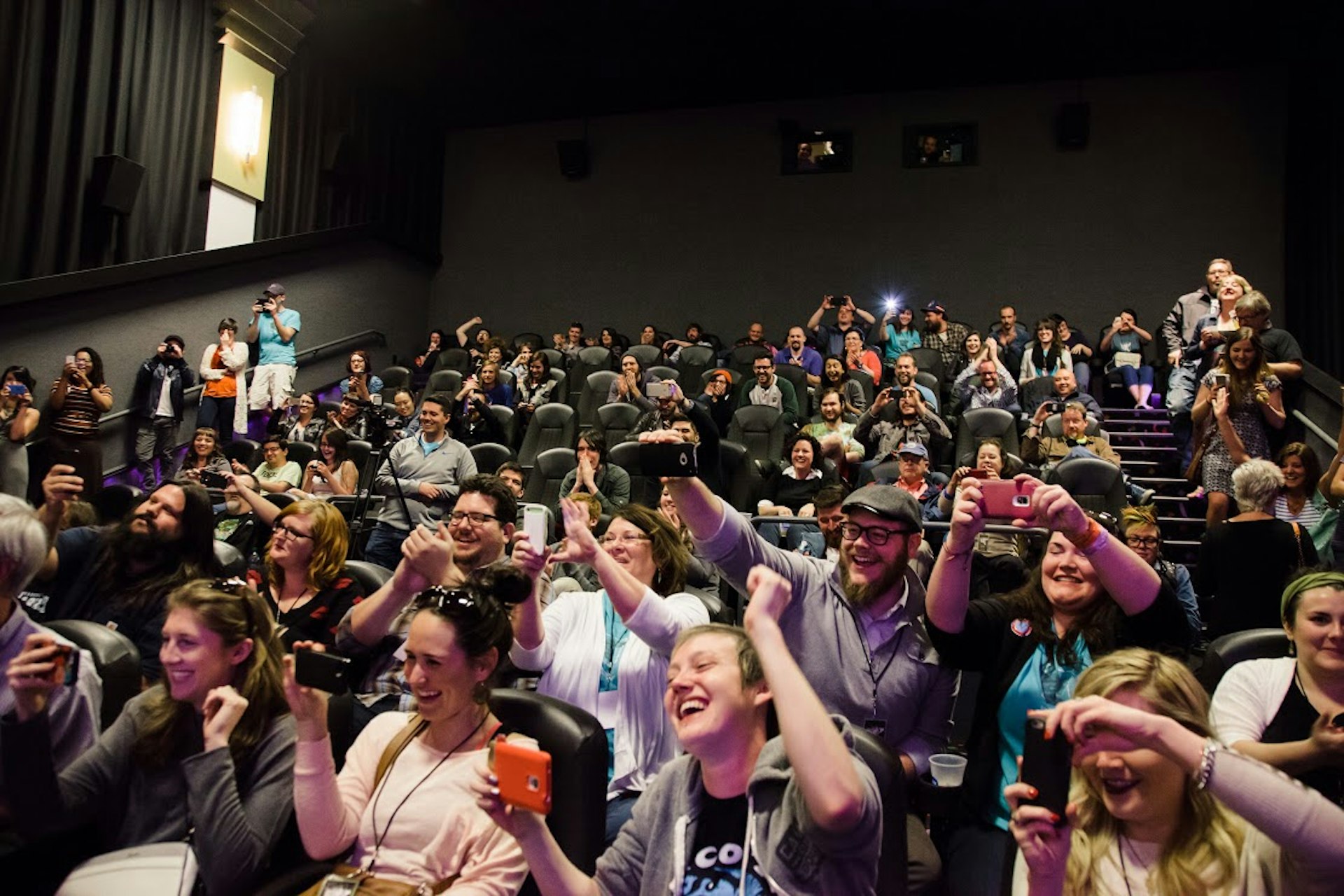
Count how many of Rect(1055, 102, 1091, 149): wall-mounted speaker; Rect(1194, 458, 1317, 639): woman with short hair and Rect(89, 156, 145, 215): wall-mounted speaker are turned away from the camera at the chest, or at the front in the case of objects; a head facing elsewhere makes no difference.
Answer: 1

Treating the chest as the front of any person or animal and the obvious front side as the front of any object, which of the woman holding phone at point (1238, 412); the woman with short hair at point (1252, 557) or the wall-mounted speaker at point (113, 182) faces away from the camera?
the woman with short hair

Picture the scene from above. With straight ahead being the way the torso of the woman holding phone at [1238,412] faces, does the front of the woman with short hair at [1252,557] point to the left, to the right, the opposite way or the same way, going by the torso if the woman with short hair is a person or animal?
the opposite way

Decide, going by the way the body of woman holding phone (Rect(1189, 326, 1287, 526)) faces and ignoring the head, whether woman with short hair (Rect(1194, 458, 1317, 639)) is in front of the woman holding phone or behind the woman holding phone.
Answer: in front

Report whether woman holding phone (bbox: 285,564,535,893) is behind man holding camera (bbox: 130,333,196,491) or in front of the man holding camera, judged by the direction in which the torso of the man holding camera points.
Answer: in front

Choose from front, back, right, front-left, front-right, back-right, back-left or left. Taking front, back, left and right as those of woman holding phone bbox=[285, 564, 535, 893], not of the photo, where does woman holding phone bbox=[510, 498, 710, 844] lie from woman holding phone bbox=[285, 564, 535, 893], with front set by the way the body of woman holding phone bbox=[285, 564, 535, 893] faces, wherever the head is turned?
back

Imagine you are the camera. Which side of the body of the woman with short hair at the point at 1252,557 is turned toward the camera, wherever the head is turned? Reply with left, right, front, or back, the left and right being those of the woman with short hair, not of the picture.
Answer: back

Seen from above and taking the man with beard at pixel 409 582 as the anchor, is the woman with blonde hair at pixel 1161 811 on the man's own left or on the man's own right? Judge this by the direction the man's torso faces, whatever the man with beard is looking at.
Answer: on the man's own left

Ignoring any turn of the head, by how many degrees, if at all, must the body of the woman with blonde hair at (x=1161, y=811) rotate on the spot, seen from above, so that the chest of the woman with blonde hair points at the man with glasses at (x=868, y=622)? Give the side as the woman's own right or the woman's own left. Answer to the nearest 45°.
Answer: approximately 90° to the woman's own right

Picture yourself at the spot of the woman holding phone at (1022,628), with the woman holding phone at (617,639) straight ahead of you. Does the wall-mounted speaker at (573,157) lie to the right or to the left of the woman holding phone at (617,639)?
right

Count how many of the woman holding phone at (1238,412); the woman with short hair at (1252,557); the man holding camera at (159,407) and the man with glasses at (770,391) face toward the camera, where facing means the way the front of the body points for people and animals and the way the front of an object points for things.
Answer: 3

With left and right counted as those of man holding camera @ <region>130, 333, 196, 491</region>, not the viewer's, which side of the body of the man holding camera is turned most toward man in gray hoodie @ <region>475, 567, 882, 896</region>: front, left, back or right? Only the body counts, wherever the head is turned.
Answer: front

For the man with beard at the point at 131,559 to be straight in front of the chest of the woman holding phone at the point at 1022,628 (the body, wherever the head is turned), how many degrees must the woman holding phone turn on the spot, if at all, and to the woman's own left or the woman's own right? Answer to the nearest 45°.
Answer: approximately 45° to the woman's own right

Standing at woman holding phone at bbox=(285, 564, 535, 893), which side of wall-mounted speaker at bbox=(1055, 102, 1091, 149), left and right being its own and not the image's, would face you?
front
